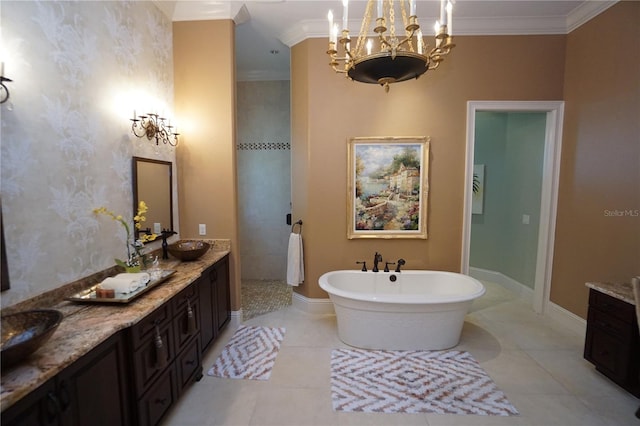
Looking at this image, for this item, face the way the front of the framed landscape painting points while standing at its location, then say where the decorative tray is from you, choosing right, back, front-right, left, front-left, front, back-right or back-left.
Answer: front-right

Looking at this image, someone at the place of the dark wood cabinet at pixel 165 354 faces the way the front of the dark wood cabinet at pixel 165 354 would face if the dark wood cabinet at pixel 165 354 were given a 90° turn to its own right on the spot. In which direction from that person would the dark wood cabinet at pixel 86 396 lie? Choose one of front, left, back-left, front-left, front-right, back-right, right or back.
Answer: front

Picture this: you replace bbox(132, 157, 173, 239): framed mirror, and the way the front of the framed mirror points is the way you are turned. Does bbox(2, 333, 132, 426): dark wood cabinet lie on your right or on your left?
on your right

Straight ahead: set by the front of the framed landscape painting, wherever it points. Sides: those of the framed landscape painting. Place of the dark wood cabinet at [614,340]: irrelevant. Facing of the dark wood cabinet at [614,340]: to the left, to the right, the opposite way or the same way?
to the right

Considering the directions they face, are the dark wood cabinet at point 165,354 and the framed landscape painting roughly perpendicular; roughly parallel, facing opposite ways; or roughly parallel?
roughly perpendicular

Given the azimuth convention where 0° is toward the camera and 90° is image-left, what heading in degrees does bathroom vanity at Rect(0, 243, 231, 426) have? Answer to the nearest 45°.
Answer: approximately 315°

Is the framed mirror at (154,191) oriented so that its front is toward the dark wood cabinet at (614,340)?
yes

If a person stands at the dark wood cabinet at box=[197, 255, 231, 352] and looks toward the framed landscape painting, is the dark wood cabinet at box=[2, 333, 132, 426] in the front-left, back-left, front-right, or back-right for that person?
back-right

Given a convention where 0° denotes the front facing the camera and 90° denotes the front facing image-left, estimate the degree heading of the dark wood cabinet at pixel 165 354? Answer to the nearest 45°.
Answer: approximately 315°
